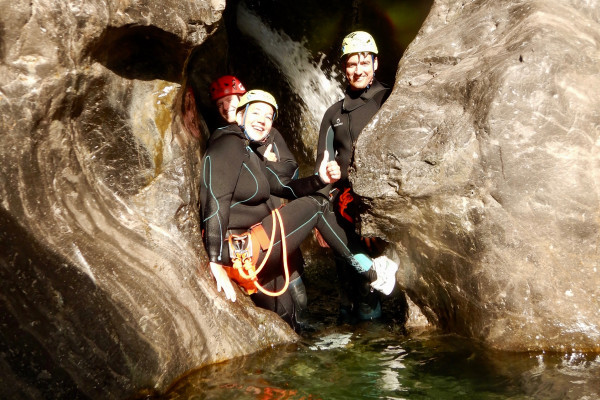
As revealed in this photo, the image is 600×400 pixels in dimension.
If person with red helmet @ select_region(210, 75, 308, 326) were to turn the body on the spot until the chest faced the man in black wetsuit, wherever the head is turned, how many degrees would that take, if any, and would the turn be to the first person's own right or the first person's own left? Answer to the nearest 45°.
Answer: approximately 45° to the first person's own left

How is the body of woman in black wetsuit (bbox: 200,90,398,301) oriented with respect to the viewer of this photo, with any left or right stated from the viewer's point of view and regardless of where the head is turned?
facing the viewer and to the right of the viewer

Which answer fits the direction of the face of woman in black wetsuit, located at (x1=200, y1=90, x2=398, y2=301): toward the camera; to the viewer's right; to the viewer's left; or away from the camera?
toward the camera
